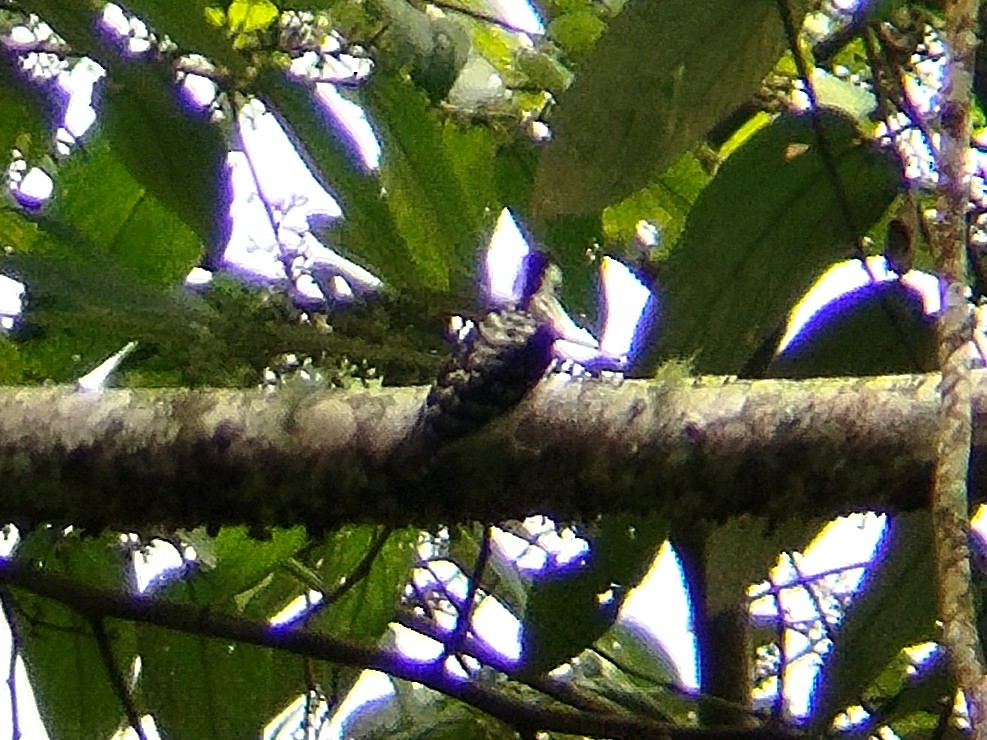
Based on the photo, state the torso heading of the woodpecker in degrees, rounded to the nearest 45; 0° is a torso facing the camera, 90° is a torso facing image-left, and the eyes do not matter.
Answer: approximately 225°
